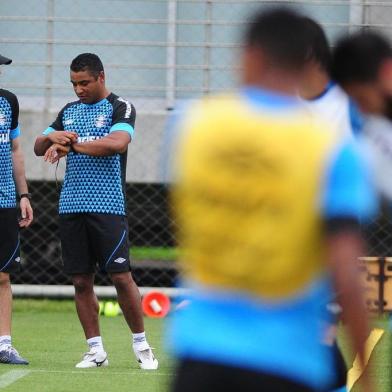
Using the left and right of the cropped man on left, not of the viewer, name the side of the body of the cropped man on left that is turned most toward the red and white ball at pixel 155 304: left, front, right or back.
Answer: left

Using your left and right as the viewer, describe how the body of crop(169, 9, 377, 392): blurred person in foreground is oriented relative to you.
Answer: facing away from the viewer and to the left of the viewer

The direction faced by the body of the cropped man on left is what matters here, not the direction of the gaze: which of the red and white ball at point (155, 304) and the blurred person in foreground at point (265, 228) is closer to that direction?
the blurred person in foreground

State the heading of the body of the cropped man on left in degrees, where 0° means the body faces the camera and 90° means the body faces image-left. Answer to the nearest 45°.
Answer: approximately 315°

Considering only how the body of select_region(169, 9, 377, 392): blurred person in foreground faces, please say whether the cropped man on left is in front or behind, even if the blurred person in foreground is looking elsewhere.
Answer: in front

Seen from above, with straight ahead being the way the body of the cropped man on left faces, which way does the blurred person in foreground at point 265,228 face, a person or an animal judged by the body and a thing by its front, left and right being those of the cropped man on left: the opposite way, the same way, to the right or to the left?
the opposite way

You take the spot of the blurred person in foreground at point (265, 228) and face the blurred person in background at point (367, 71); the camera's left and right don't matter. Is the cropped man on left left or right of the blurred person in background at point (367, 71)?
left
